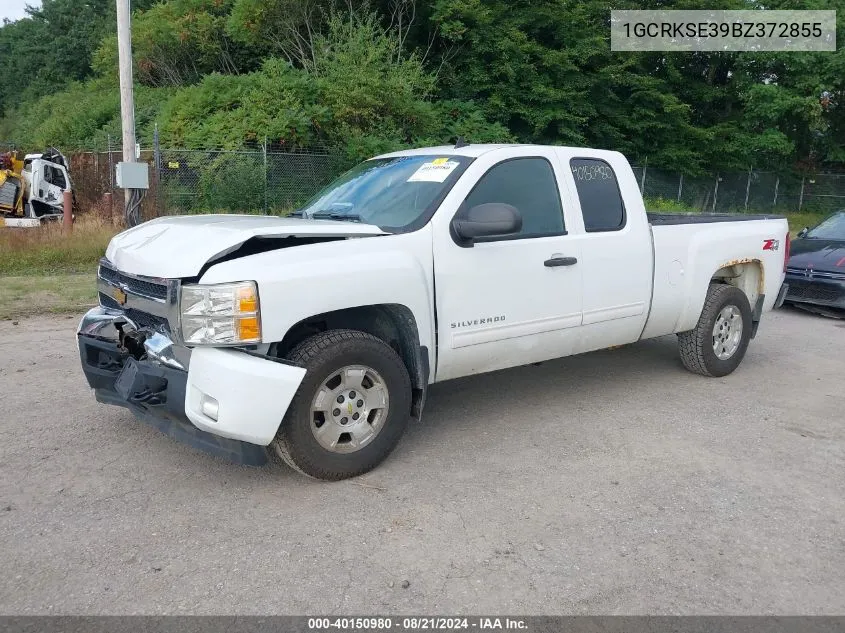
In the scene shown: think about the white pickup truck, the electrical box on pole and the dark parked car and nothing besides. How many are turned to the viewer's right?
0

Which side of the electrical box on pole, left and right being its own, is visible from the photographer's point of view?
front

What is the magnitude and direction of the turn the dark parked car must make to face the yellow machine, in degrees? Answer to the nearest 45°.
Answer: approximately 45° to its right

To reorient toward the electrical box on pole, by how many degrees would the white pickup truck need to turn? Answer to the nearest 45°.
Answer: approximately 90° to its right

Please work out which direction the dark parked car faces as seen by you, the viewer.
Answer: facing the viewer and to the left of the viewer

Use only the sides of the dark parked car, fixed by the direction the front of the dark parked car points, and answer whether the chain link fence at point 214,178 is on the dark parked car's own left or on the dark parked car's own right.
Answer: on the dark parked car's own right

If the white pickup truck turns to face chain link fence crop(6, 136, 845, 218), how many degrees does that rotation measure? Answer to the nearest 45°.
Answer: approximately 135° to its right

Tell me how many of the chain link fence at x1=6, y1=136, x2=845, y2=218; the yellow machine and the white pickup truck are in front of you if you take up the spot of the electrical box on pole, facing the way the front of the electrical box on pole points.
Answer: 1

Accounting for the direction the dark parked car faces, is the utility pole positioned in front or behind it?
in front

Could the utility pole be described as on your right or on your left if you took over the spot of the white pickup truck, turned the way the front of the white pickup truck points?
on your right

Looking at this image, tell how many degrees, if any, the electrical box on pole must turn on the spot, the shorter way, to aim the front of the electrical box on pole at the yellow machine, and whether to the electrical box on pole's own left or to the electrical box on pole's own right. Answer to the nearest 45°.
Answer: approximately 135° to the electrical box on pole's own right

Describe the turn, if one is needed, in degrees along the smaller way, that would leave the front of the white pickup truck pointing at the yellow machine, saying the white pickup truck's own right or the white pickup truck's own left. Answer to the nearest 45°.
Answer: approximately 90° to the white pickup truck's own right

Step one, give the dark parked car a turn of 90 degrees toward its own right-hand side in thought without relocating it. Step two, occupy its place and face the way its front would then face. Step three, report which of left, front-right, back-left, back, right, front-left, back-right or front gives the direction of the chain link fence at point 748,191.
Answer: front-right

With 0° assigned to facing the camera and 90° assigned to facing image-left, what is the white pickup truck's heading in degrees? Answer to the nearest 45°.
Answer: approximately 45°
